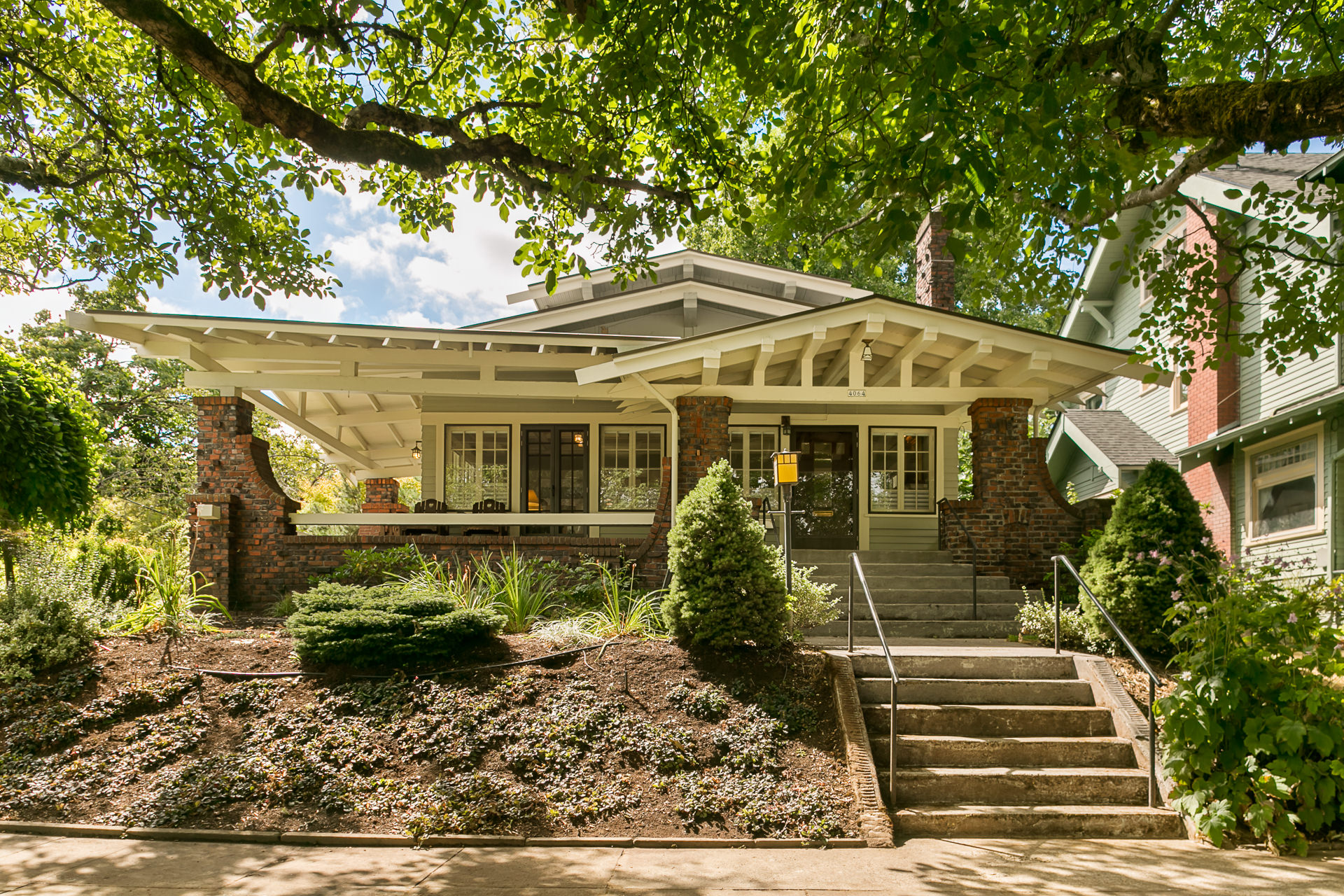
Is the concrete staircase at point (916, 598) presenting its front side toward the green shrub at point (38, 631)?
no

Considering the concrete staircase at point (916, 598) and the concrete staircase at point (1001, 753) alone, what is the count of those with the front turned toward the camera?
2

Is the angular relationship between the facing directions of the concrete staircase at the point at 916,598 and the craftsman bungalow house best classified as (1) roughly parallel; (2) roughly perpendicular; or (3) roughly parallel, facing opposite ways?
roughly parallel

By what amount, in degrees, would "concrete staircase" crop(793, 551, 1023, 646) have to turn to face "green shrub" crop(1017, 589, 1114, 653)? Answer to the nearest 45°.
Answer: approximately 45° to its left

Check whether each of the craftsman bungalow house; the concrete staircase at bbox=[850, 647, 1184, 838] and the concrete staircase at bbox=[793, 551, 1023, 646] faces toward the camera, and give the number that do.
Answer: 3

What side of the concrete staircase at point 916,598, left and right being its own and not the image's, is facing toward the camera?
front

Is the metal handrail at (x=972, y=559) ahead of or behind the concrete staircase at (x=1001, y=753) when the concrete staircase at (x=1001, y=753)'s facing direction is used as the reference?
behind

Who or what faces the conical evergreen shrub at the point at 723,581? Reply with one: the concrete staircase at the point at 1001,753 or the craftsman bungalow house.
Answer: the craftsman bungalow house

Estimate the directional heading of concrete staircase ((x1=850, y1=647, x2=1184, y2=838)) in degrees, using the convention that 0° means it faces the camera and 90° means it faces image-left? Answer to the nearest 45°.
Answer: approximately 0°

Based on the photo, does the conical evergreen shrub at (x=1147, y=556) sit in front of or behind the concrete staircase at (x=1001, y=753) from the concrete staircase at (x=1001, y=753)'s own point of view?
behind

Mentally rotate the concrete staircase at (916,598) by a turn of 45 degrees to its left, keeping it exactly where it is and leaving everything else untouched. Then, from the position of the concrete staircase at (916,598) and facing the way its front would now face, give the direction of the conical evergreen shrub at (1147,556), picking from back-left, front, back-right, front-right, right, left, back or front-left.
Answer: front

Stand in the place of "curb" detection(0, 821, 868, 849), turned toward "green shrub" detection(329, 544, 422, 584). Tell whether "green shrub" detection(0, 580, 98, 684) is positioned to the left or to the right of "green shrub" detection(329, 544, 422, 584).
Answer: left
